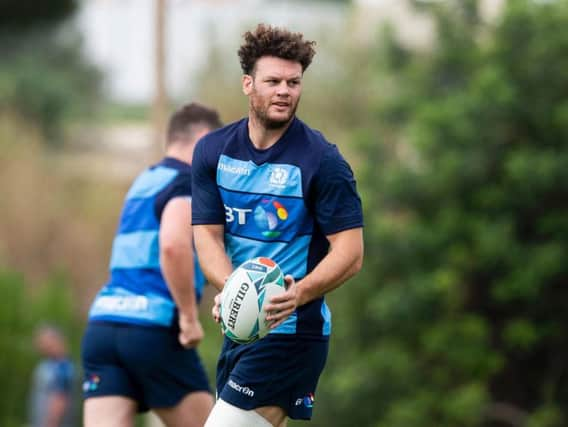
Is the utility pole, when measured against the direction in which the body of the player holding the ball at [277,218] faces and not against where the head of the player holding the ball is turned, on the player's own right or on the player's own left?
on the player's own right

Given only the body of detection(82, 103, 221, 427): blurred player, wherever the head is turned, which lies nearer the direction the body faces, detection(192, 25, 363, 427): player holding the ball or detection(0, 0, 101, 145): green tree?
the green tree

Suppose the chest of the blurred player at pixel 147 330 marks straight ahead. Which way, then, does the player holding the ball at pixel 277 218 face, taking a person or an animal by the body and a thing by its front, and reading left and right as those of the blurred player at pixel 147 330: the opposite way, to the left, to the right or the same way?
the opposite way

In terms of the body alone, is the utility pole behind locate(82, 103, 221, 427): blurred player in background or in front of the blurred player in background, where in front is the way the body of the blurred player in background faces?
in front

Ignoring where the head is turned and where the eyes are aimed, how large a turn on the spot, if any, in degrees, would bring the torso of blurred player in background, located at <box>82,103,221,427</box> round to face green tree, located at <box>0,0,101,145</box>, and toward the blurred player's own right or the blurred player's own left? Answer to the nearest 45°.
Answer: approximately 45° to the blurred player's own left

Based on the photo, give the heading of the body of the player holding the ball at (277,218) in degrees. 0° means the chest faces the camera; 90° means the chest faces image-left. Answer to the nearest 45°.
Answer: approximately 45°

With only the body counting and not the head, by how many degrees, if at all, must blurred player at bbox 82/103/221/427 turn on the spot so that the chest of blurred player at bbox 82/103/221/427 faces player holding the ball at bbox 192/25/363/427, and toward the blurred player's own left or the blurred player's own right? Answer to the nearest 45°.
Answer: approximately 90° to the blurred player's own right

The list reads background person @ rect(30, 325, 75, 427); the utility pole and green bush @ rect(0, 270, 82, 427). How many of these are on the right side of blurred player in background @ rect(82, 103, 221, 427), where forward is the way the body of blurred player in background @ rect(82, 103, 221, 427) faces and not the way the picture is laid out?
0

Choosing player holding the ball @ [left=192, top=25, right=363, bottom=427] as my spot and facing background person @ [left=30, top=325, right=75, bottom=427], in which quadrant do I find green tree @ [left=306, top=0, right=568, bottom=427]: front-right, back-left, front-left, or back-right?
front-right

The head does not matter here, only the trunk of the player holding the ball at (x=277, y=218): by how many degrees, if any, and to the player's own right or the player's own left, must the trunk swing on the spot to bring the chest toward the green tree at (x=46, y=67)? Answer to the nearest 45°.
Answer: approximately 135° to the player's own right
